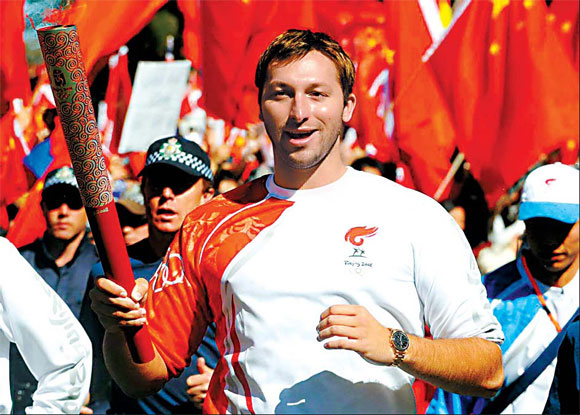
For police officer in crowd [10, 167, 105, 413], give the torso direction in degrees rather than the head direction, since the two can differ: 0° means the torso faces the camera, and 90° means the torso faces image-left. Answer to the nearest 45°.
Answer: approximately 0°

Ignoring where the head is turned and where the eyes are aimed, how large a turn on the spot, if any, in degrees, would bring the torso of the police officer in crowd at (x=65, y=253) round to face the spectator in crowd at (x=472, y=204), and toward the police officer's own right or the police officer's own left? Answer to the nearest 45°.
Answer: approximately 90° to the police officer's own left

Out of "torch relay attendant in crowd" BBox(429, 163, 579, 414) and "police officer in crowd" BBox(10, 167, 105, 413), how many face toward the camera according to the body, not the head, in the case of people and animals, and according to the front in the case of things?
2

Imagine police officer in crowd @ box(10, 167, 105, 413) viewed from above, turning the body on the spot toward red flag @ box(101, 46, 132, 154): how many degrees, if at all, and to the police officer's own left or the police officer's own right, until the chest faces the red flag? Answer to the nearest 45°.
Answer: approximately 135° to the police officer's own left

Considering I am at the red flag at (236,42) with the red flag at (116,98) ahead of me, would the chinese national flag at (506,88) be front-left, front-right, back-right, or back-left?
back-left

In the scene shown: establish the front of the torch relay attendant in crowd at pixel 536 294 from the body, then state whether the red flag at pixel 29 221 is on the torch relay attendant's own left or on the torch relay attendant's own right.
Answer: on the torch relay attendant's own right

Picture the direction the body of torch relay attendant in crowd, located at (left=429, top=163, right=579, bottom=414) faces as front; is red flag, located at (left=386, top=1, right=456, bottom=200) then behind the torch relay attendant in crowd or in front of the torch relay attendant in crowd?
behind
